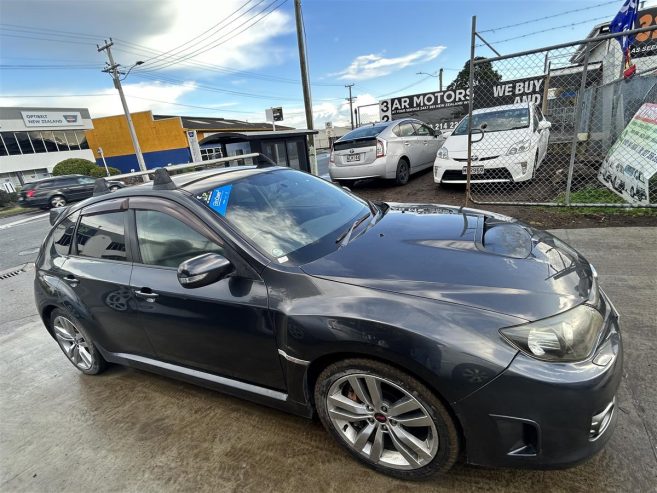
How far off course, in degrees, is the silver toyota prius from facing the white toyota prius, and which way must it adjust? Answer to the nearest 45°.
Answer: approximately 90° to its right

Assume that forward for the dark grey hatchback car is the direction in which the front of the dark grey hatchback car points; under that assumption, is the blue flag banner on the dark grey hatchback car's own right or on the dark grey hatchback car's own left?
on the dark grey hatchback car's own left

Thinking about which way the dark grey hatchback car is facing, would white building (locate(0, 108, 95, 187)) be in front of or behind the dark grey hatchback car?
behind

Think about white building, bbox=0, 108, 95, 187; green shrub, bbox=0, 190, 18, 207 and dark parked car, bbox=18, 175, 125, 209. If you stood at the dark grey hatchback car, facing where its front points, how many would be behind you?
3

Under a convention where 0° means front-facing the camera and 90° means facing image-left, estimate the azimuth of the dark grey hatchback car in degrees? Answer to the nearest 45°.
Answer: approximately 315°

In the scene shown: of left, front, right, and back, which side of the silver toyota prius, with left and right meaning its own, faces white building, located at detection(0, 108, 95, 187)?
left

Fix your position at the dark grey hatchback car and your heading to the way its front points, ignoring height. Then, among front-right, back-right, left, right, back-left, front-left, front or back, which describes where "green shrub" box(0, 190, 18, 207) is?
back

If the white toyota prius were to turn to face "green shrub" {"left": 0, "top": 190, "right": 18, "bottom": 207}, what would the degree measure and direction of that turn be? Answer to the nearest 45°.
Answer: approximately 45° to its right

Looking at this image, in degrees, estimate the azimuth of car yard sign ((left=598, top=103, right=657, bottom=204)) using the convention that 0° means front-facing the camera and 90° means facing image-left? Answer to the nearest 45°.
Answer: approximately 45°
